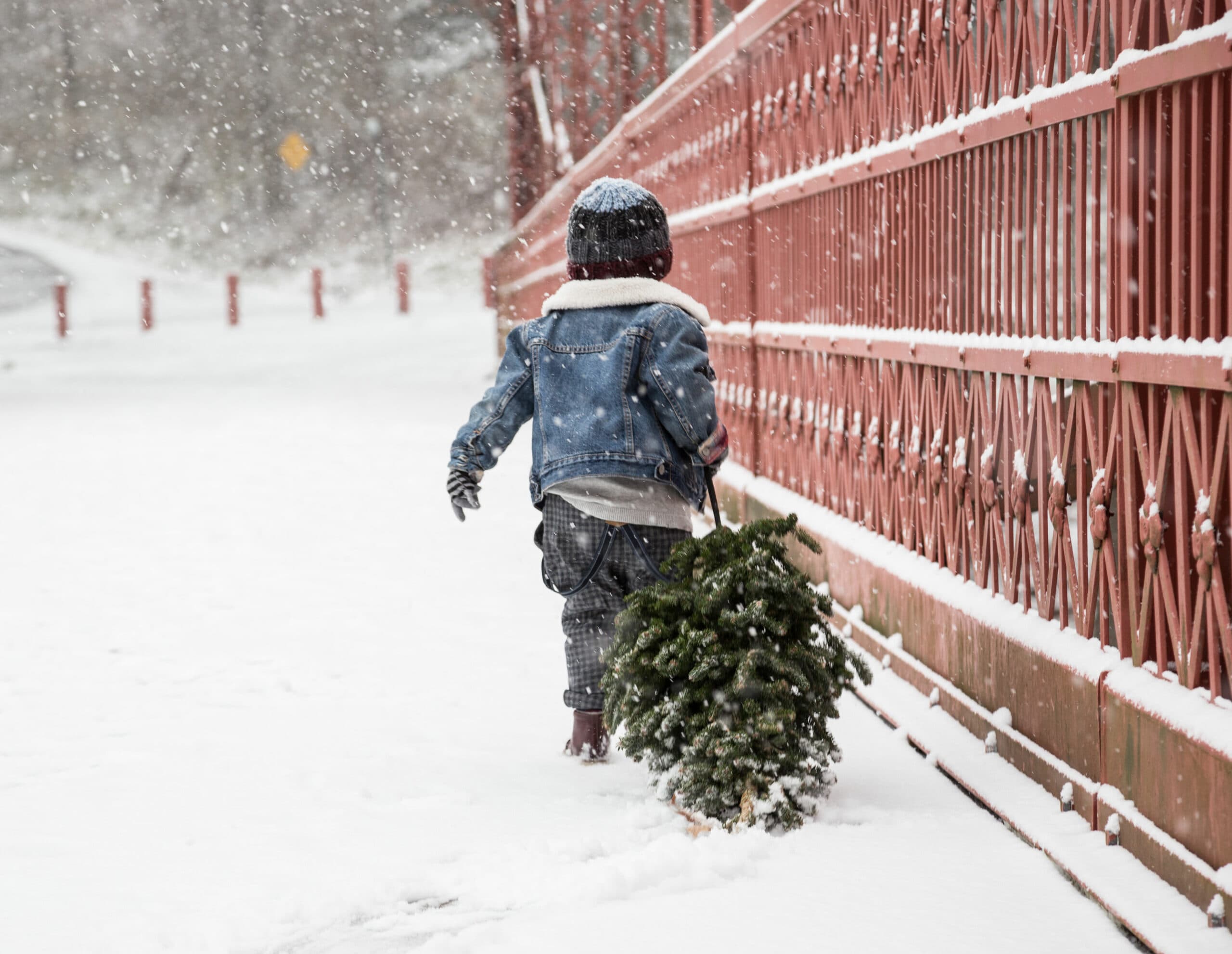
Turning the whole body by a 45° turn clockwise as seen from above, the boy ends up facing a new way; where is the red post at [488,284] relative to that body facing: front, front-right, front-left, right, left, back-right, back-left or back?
front-left

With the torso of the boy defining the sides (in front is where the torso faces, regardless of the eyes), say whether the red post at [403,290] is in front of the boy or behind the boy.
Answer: in front

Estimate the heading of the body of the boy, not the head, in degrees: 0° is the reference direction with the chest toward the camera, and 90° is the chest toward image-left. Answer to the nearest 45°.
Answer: approximately 180°

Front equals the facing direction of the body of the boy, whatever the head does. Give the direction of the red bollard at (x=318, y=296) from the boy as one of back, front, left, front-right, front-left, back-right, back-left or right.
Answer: front

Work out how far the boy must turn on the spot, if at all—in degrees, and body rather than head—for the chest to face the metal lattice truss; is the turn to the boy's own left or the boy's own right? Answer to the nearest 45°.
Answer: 0° — they already face it

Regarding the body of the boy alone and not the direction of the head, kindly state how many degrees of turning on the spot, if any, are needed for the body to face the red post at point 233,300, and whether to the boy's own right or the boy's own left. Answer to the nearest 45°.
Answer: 0° — they already face it

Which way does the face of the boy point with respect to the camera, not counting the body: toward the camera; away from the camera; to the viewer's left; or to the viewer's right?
away from the camera
